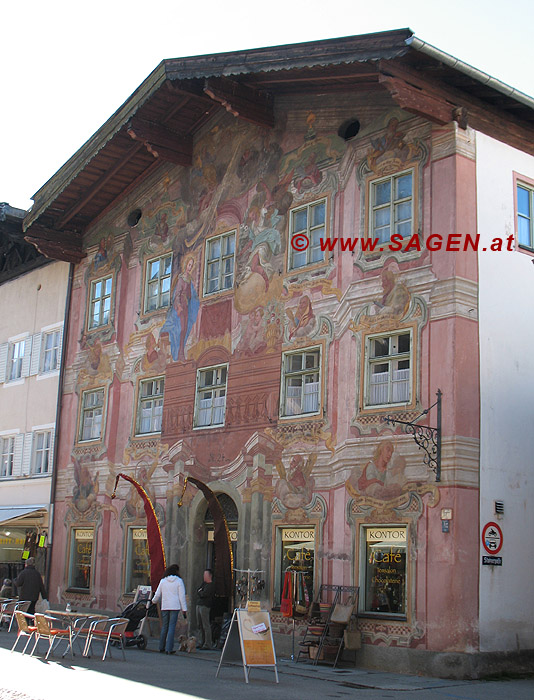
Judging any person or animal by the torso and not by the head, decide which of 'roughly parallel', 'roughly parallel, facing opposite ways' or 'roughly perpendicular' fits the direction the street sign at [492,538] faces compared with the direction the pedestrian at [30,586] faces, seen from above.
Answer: roughly parallel, facing opposite ways

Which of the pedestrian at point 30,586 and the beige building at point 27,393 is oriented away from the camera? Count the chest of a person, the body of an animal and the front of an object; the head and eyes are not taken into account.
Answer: the pedestrian

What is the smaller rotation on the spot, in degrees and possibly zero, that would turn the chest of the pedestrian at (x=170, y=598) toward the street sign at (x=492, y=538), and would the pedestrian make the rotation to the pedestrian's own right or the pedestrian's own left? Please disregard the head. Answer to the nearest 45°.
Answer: approximately 135° to the pedestrian's own right

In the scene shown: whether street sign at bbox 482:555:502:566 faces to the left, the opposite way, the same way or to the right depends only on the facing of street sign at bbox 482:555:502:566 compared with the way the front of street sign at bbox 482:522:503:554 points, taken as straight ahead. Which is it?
the same way

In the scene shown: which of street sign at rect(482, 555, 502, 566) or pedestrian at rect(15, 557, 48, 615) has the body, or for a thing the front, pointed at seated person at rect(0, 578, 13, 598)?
pedestrian at rect(15, 557, 48, 615)

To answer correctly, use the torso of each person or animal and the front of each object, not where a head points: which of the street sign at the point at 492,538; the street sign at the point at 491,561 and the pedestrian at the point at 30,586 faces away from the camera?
the pedestrian

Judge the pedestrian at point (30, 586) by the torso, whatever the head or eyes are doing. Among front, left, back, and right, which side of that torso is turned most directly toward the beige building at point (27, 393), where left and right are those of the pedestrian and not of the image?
front

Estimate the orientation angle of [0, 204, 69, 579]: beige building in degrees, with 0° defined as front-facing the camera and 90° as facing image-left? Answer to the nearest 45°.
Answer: approximately 45°

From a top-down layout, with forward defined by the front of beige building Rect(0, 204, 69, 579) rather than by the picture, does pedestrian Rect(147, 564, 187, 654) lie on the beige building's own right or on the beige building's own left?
on the beige building's own left

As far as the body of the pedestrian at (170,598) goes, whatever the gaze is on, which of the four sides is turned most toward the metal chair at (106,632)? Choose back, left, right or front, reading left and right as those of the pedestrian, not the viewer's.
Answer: left

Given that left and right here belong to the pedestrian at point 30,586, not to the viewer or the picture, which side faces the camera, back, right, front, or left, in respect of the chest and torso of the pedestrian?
back

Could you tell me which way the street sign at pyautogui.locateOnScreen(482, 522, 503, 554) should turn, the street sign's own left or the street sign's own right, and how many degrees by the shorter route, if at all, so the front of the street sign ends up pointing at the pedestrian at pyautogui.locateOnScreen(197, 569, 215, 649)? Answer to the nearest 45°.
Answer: approximately 135° to the street sign's own right

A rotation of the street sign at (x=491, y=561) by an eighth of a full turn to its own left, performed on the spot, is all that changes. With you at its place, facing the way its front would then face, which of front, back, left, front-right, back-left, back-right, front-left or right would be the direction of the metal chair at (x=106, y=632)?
back

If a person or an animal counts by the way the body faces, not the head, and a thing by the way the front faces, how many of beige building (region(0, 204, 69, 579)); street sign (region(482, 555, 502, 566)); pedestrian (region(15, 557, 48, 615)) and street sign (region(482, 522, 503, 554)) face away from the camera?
1

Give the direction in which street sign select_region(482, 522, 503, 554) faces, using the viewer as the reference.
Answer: facing the viewer and to the right of the viewer
